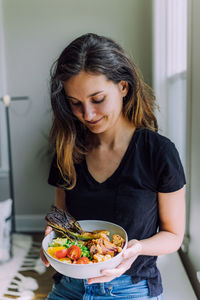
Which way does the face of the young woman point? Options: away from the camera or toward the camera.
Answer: toward the camera

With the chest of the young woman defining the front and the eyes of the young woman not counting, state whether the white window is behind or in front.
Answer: behind

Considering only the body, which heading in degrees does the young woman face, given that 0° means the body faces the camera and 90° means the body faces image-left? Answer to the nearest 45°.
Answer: approximately 45°
